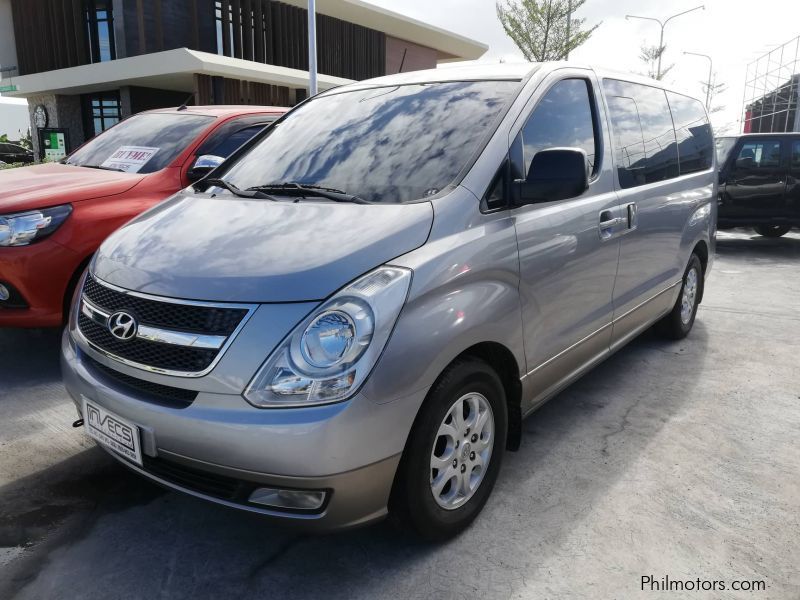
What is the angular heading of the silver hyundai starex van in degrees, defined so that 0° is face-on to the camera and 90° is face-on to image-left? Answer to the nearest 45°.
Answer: approximately 45°

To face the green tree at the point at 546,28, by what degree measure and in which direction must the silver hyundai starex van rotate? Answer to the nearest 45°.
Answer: approximately 135° to its right

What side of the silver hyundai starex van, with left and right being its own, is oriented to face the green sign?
right

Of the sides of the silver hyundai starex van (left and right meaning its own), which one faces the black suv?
back

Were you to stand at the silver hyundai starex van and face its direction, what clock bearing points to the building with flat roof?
The building with flat roof is roughly at 4 o'clock from the silver hyundai starex van.
